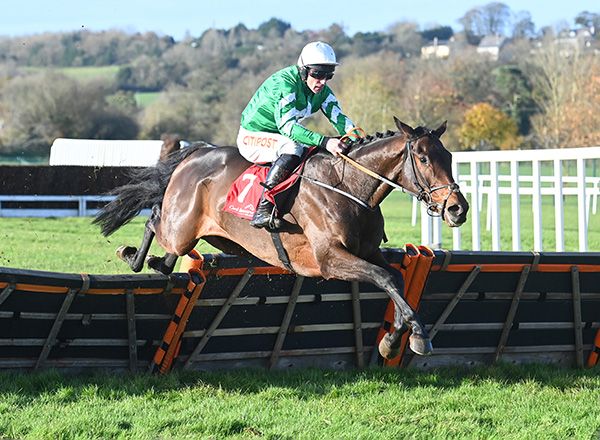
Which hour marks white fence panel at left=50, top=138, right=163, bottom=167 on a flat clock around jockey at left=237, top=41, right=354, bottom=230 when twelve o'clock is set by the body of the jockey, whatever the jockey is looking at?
The white fence panel is roughly at 7 o'clock from the jockey.

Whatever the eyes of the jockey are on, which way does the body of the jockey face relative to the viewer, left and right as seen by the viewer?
facing the viewer and to the right of the viewer

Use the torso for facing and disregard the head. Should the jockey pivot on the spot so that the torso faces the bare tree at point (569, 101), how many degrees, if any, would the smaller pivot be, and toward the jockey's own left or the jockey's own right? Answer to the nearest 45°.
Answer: approximately 135° to the jockey's own left

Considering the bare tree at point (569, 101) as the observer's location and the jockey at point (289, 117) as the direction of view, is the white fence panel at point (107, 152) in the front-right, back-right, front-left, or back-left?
front-right

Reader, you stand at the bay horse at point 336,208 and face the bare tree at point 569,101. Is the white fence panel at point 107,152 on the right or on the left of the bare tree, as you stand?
left

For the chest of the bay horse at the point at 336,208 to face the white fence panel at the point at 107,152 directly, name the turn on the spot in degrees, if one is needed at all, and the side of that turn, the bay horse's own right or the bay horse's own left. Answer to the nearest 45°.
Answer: approximately 135° to the bay horse's own left
